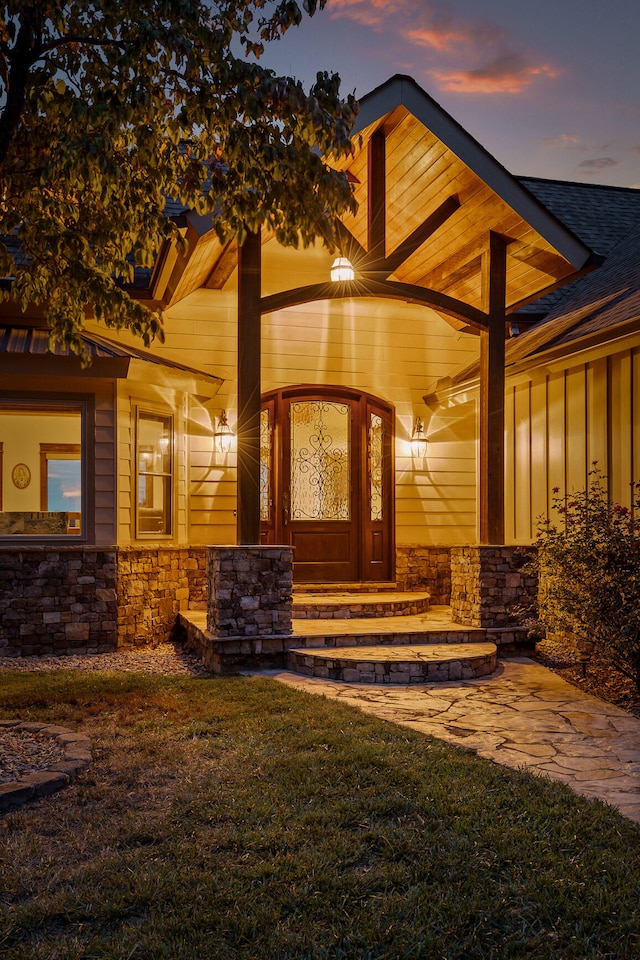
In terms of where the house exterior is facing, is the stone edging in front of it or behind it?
in front

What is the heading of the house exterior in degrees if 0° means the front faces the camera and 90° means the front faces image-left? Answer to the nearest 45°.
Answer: approximately 0°

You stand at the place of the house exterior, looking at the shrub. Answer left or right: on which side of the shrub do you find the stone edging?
right

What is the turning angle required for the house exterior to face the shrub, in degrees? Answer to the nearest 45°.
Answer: approximately 45° to its left
